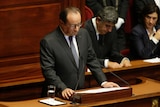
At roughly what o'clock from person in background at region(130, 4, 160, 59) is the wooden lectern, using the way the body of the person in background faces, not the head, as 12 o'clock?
The wooden lectern is roughly at 2 o'clock from the person in background.

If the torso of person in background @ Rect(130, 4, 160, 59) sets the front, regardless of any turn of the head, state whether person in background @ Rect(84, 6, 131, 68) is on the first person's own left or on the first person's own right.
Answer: on the first person's own right

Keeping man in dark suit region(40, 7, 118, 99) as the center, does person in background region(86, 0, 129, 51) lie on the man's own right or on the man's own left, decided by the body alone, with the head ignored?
on the man's own left

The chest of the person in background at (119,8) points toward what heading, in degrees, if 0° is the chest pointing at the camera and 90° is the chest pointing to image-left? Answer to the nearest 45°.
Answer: approximately 0°

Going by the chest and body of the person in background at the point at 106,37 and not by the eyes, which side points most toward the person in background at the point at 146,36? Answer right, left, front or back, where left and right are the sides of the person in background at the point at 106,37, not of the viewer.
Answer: left

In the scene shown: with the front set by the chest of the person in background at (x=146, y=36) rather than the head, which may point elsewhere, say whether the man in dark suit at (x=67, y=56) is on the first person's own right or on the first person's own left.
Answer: on the first person's own right

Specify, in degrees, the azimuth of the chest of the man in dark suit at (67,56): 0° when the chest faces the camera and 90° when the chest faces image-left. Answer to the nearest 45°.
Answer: approximately 315°
